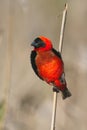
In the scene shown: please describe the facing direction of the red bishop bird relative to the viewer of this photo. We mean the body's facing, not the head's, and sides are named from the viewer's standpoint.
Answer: facing away from the viewer and to the left of the viewer
